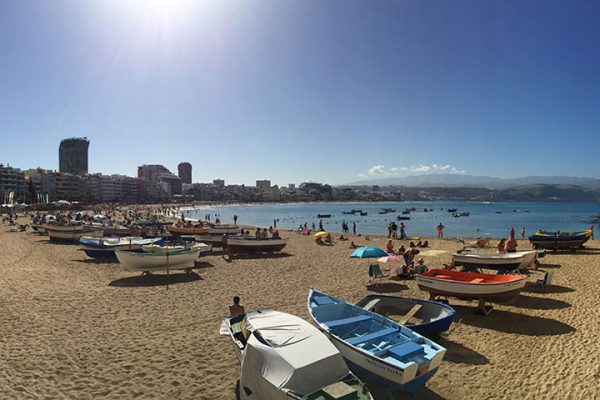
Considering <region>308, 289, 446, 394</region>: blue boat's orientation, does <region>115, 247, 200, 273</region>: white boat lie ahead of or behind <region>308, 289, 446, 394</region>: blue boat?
ahead

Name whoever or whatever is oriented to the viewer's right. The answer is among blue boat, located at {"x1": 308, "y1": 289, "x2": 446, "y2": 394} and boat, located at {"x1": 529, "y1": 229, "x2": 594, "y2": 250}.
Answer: the boat

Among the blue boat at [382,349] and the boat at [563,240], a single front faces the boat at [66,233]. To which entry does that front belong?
the blue boat

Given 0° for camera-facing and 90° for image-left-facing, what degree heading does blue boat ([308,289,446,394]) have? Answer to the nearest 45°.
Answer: approximately 135°

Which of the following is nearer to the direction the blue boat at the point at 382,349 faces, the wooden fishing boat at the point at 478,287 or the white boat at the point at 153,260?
the white boat

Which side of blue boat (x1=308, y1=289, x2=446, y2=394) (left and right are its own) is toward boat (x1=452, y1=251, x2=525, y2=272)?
right

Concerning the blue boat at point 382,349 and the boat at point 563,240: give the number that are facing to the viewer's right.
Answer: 1

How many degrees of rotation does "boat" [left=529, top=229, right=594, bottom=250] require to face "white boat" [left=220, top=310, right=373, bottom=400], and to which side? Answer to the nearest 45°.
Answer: approximately 90° to its right

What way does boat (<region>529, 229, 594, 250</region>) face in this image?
to the viewer's right

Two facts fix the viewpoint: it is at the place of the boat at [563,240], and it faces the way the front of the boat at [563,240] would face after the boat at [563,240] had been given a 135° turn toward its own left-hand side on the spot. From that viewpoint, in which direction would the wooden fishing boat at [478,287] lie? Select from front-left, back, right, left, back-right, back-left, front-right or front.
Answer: back-left
